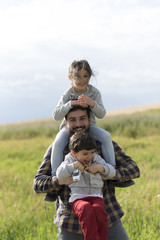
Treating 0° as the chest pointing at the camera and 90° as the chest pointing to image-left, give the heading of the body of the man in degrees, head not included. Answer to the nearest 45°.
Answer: approximately 0°
